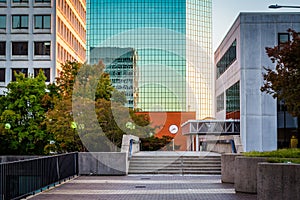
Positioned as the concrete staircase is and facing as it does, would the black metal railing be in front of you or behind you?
in front

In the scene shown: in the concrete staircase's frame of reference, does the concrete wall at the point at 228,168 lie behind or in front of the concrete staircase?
in front

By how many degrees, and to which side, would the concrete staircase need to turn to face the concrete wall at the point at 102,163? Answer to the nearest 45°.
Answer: approximately 45° to its right

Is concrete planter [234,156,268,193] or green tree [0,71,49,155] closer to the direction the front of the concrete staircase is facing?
the concrete planter

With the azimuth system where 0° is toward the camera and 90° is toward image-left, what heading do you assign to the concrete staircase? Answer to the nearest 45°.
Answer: approximately 0°

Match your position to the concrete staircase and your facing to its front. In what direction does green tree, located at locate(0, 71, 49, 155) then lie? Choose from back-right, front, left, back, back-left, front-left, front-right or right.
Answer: back-right

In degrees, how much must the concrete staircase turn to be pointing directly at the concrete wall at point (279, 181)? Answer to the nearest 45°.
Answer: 0° — it already faces it

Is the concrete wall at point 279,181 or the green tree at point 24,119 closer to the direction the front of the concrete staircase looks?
the concrete wall

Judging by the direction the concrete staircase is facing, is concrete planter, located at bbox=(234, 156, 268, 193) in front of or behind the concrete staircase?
in front
